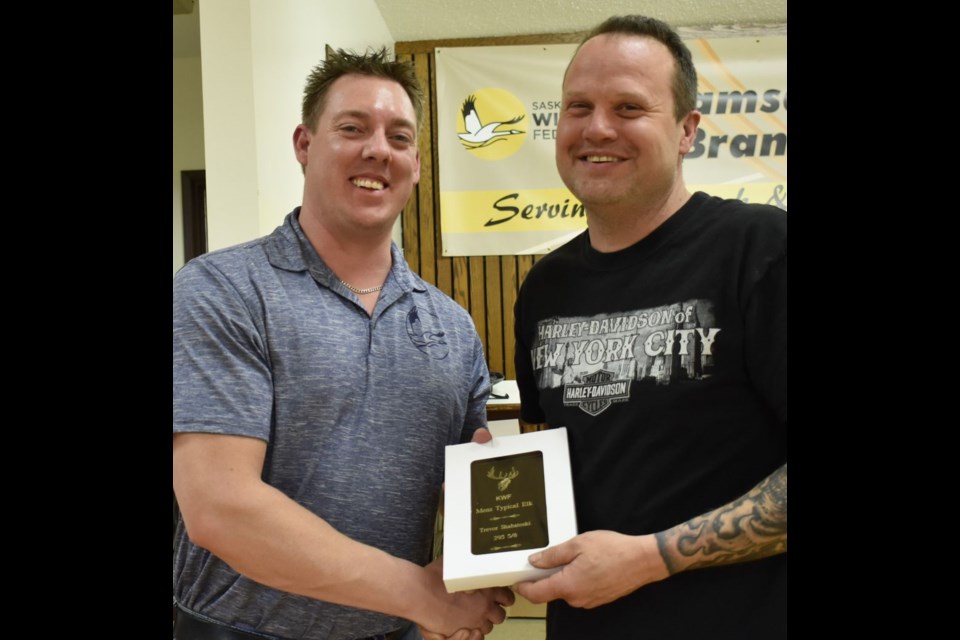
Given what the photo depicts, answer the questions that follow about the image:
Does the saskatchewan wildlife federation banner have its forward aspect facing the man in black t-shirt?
yes

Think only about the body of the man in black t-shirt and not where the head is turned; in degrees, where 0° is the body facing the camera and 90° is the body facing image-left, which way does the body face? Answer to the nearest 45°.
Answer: approximately 45°

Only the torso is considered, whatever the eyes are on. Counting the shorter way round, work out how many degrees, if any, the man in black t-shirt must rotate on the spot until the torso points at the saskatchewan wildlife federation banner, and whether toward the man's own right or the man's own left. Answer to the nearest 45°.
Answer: approximately 135° to the man's own right

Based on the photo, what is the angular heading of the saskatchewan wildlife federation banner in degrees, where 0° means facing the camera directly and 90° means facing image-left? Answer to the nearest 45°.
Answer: approximately 0°
